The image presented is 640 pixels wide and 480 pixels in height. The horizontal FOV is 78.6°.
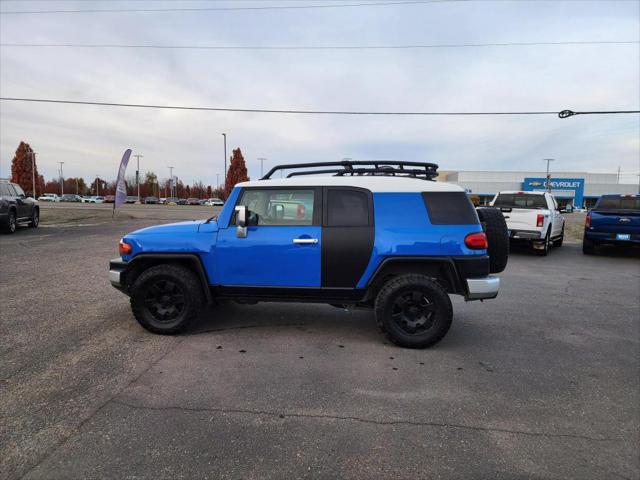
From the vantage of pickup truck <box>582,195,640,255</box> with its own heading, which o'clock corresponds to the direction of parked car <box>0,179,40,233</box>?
The parked car is roughly at 8 o'clock from the pickup truck.

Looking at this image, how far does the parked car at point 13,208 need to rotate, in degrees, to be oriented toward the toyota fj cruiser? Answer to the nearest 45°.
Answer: approximately 135° to its right

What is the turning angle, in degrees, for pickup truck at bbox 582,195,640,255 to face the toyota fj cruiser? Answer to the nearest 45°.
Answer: approximately 180°

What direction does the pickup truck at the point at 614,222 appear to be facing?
away from the camera

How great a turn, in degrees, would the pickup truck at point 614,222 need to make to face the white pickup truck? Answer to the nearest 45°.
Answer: approximately 135° to its left

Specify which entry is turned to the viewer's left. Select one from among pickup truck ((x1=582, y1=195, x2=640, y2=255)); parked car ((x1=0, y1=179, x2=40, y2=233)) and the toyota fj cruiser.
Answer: the toyota fj cruiser

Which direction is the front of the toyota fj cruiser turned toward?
to the viewer's left

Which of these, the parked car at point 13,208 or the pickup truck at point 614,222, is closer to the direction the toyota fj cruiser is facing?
the parked car

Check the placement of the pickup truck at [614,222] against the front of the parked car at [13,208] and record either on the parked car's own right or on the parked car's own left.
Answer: on the parked car's own right

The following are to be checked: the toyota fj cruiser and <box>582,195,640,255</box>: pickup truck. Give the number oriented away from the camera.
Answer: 1

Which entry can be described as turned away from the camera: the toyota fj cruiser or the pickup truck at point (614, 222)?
the pickup truck
